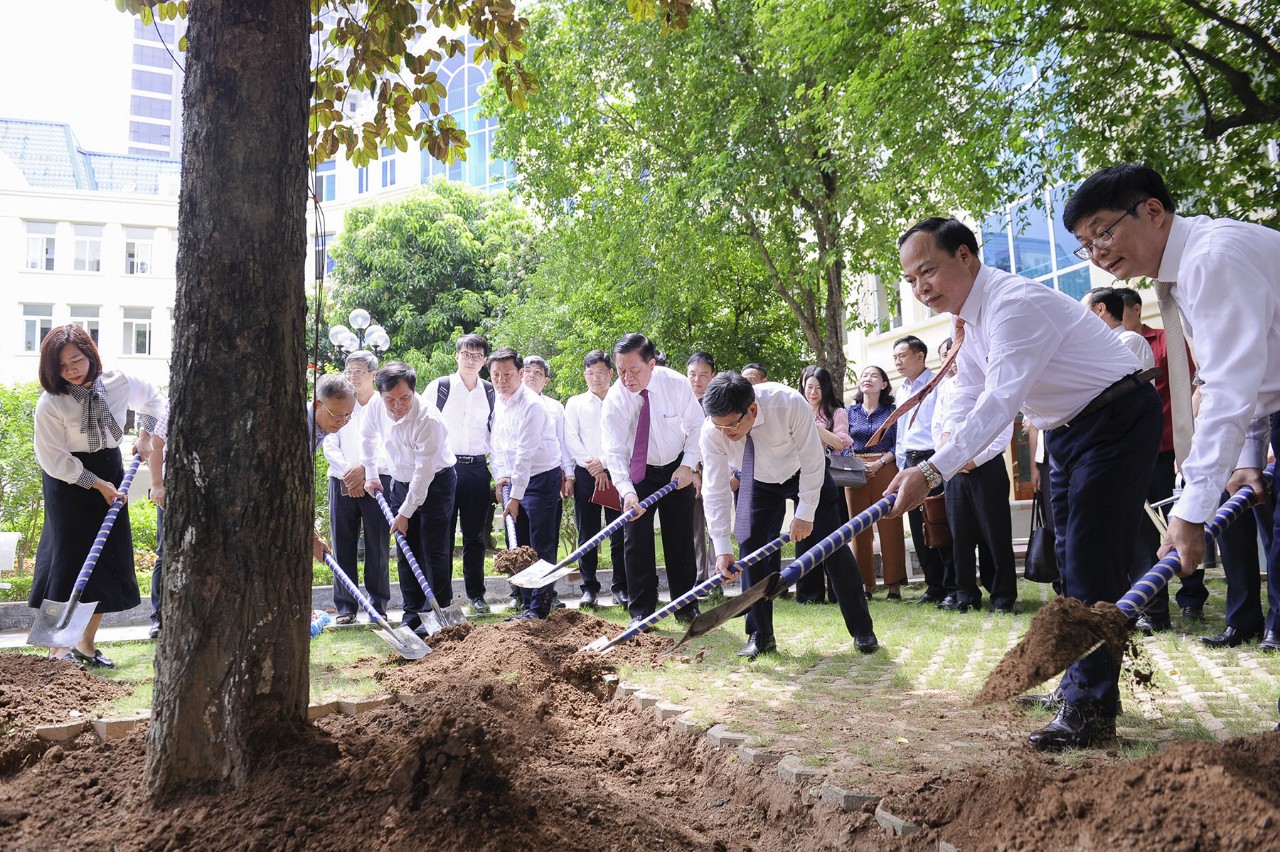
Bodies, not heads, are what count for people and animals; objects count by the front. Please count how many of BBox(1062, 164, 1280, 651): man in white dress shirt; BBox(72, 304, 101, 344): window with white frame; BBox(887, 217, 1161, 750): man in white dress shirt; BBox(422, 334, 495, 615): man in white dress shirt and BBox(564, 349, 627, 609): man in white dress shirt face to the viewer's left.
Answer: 2

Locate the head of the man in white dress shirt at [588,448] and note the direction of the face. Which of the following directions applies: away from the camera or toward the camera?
toward the camera

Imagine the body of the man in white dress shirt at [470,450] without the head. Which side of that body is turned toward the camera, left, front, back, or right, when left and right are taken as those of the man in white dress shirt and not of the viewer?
front

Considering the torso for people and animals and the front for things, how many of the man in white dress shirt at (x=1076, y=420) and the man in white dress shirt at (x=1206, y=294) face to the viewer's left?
2

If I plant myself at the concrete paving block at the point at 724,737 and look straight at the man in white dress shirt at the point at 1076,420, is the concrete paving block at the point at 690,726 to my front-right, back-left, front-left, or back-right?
back-left

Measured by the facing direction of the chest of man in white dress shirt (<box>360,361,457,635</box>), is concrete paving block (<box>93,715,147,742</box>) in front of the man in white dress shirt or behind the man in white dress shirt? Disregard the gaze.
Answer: in front

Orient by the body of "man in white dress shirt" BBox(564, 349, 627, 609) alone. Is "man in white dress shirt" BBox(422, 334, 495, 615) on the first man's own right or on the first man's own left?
on the first man's own right

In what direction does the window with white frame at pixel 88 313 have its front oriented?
toward the camera

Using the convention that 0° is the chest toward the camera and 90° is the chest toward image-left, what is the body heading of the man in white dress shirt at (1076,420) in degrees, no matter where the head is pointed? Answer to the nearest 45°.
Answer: approximately 90°

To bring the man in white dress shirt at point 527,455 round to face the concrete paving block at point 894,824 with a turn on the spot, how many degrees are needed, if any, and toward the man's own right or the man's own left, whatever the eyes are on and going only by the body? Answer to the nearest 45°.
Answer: approximately 45° to the man's own left

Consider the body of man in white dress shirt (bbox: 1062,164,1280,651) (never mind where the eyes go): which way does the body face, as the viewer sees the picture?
to the viewer's left

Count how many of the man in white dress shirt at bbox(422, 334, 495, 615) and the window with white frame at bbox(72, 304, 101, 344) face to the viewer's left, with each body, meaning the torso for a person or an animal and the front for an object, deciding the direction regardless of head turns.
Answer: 0

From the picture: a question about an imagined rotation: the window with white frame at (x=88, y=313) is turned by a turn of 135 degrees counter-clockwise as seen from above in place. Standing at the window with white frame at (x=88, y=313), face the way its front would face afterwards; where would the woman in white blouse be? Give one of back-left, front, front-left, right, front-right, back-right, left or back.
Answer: back-right

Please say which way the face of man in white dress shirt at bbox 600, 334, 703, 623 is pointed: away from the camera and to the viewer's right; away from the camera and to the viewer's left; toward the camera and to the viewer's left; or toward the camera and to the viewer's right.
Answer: toward the camera and to the viewer's left

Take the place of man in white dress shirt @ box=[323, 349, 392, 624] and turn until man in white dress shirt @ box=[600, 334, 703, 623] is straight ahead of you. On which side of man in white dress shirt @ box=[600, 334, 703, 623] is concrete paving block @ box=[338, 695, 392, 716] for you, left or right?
right

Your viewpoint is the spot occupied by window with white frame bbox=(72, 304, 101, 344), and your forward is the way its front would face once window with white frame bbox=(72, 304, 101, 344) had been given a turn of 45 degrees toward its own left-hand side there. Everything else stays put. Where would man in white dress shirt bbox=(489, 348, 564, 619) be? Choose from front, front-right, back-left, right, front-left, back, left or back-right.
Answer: front-right

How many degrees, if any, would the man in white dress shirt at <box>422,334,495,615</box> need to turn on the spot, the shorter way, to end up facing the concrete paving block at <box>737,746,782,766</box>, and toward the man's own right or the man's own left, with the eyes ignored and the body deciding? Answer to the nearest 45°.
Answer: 0° — they already face it

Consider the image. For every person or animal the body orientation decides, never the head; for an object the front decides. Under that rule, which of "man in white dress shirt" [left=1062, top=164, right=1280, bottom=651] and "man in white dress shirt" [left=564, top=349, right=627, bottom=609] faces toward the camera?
"man in white dress shirt" [left=564, top=349, right=627, bottom=609]
